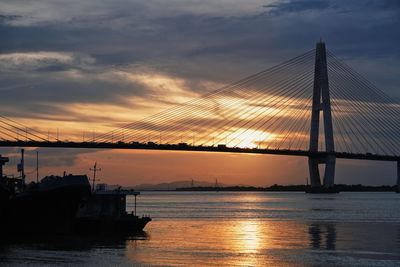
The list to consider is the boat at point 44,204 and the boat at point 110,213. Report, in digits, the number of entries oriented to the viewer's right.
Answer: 2

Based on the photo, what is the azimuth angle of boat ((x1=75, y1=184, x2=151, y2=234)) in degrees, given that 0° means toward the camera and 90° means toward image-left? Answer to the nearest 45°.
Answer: approximately 270°

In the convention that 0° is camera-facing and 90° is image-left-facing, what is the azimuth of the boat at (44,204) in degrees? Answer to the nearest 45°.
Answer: approximately 270°

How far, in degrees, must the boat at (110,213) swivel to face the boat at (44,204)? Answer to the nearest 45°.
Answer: approximately 135° to its right

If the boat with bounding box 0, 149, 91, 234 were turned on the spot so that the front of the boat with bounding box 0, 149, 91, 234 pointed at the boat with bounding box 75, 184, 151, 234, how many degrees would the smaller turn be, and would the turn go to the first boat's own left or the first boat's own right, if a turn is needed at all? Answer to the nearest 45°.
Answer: approximately 45° to the first boat's own left
